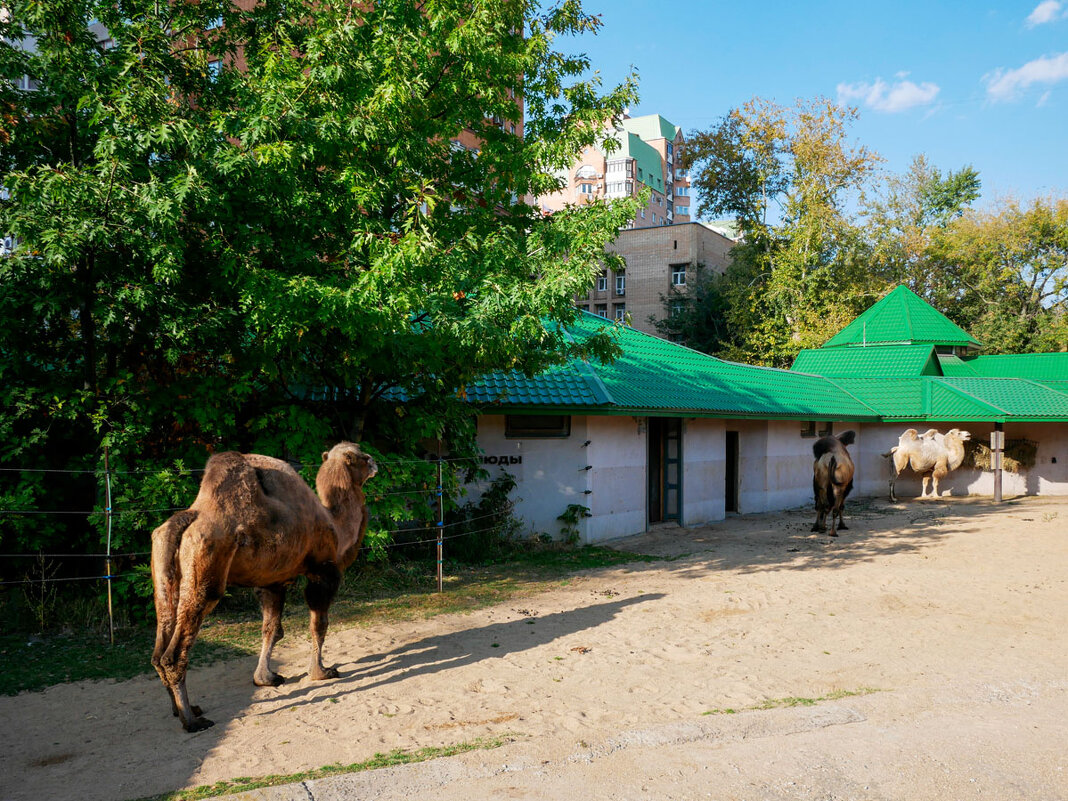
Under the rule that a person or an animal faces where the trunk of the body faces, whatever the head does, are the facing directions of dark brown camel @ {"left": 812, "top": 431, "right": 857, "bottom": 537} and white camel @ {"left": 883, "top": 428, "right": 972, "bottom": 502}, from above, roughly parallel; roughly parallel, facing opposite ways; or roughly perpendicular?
roughly perpendicular

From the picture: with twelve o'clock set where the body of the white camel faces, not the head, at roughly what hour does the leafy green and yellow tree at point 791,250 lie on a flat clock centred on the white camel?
The leafy green and yellow tree is roughly at 8 o'clock from the white camel.

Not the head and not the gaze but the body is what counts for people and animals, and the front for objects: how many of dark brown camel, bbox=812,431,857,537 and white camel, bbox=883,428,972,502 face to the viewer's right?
1

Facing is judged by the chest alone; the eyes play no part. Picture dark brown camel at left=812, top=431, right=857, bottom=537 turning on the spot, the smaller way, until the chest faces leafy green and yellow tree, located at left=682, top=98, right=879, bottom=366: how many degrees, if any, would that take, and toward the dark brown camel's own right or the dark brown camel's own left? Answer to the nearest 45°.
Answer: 0° — it already faces it

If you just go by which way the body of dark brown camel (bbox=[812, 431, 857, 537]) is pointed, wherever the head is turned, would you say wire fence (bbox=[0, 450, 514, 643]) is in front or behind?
behind

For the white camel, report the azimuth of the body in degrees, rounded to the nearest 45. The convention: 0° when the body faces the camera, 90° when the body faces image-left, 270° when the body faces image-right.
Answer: approximately 270°

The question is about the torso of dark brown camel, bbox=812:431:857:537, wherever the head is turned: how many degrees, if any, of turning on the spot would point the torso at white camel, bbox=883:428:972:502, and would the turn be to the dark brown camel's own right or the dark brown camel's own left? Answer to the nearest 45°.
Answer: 0° — it already faces it

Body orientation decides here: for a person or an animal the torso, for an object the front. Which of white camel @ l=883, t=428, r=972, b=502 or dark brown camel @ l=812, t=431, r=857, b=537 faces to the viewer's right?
the white camel

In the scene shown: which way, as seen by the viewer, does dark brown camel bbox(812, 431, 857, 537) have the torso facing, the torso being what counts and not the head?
away from the camera

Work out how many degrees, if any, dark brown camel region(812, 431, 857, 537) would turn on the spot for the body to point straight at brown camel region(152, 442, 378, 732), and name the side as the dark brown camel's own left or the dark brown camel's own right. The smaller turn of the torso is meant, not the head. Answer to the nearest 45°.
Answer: approximately 180°
